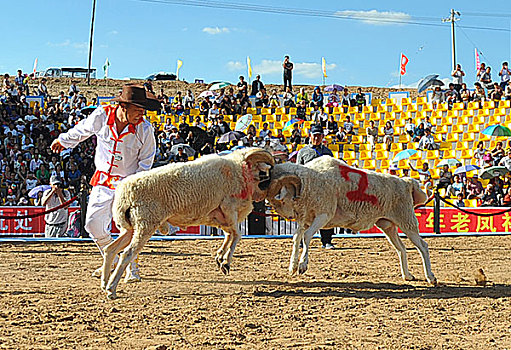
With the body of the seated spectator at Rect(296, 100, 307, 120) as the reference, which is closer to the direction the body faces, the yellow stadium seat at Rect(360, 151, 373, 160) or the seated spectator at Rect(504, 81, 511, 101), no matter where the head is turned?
the yellow stadium seat

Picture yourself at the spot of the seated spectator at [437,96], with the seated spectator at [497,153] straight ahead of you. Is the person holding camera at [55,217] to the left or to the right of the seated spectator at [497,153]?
right

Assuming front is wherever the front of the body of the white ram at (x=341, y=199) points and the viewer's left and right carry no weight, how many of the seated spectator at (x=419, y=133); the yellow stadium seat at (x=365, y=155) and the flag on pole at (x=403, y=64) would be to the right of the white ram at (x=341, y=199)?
3

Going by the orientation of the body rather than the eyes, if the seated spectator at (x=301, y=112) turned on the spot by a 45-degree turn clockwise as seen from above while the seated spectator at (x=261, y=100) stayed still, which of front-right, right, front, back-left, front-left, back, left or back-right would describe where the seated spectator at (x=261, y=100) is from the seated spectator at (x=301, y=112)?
right

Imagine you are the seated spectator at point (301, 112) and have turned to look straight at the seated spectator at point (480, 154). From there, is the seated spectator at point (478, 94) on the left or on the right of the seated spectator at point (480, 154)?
left

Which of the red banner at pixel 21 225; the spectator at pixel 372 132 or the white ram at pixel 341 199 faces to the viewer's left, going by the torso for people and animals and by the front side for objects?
the white ram

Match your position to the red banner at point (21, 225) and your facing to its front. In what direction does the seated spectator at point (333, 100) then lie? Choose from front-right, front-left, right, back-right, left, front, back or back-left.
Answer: back-left

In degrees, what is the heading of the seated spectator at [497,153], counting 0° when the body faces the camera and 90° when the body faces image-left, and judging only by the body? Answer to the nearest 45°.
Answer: approximately 45°

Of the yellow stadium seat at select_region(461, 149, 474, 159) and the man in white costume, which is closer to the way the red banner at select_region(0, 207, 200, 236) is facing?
the man in white costume

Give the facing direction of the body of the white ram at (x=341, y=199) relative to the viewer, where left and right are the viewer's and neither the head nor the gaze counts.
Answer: facing to the left of the viewer
